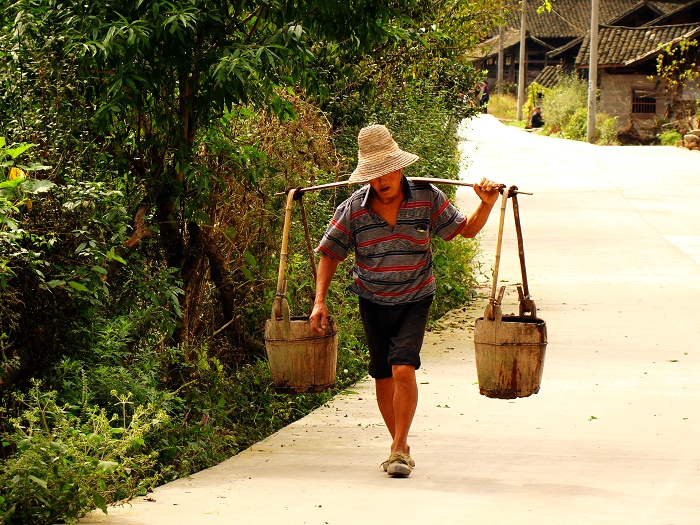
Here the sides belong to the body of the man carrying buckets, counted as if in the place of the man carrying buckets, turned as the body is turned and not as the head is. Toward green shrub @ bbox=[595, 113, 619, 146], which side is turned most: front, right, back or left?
back

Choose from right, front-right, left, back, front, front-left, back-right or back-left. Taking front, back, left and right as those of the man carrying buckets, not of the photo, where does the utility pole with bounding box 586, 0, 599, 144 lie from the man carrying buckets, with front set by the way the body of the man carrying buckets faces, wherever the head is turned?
back

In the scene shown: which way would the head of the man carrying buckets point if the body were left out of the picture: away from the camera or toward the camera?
toward the camera

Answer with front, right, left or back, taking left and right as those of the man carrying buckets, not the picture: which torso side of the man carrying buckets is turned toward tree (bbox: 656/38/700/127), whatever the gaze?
back

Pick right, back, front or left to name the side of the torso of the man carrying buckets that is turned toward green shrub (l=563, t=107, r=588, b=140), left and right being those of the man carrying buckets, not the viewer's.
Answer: back

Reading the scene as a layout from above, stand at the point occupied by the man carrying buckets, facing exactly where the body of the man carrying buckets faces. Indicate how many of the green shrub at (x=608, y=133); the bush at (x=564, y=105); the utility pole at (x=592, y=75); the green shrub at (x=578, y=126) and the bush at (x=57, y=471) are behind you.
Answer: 4

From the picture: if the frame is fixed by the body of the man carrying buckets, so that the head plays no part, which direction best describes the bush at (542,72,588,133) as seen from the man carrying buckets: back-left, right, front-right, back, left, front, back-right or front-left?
back

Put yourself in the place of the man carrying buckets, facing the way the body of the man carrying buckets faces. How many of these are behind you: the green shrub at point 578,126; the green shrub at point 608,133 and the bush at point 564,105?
3

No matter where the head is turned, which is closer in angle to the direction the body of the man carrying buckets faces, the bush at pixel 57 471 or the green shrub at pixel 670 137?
the bush

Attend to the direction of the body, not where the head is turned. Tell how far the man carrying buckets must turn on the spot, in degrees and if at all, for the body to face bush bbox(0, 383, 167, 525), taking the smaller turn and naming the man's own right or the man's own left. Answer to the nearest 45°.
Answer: approximately 45° to the man's own right

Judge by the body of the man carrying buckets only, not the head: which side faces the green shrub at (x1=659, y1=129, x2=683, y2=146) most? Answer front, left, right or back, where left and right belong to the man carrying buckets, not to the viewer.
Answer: back

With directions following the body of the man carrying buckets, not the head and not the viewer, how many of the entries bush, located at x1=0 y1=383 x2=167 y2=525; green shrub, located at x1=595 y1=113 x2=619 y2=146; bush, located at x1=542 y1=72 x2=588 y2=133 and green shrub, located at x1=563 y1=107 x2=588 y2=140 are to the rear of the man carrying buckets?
3

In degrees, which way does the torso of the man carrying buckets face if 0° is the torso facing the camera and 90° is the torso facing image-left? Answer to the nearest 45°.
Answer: approximately 0°
